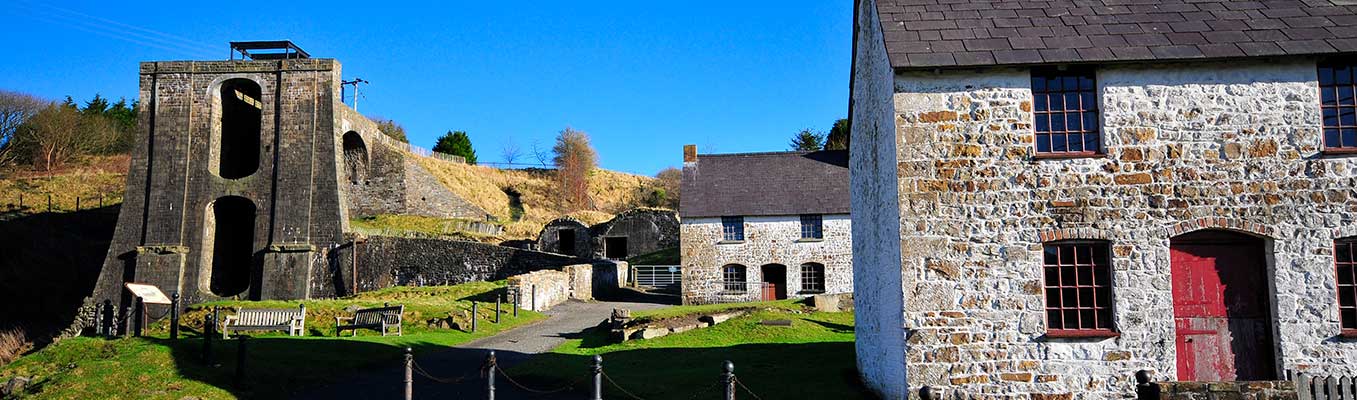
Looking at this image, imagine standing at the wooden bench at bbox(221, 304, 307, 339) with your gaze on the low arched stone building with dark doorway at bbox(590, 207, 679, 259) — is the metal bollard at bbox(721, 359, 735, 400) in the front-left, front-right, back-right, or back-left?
back-right

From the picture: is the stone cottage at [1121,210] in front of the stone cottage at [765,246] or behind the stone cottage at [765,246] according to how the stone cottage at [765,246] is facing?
in front

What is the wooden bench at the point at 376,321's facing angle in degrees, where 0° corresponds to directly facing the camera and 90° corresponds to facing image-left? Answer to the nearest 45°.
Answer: approximately 45°

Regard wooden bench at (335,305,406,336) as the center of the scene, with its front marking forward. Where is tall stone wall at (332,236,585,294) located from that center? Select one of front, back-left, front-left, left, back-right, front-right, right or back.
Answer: back-right

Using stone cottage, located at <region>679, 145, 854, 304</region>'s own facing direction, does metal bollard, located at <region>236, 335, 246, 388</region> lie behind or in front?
in front

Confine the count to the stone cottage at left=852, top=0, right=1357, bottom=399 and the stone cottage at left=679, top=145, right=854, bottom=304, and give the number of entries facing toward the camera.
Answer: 2

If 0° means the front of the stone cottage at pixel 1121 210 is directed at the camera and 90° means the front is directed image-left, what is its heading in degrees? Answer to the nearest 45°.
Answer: approximately 0°
